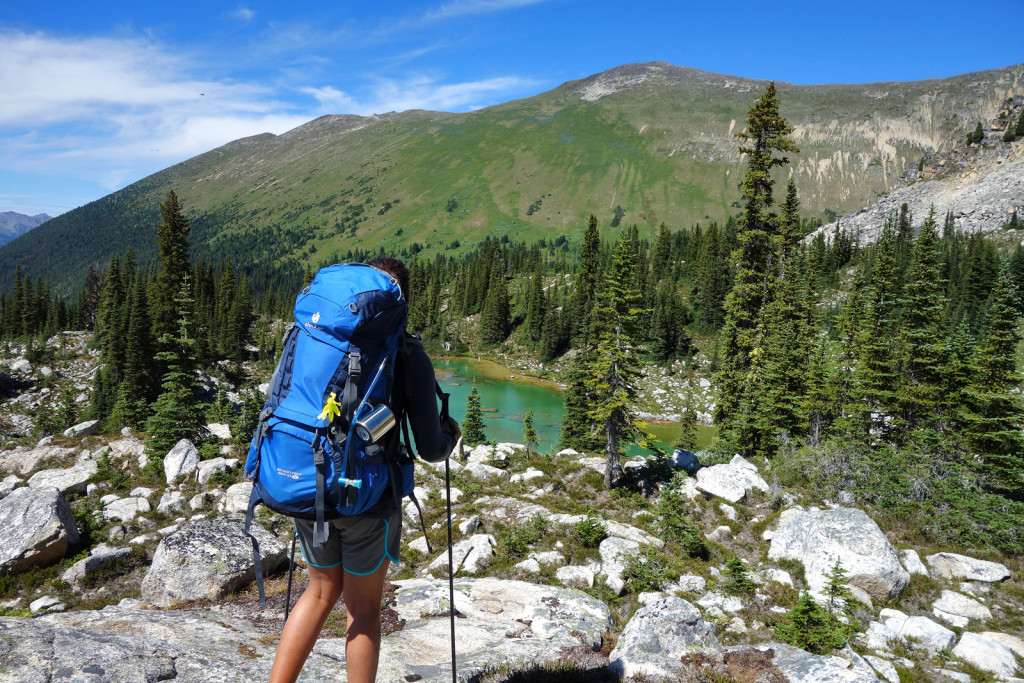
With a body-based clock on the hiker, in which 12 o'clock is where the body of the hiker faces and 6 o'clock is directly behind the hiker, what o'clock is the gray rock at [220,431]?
The gray rock is roughly at 10 o'clock from the hiker.

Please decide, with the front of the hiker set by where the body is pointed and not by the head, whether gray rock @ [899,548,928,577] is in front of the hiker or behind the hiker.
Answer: in front

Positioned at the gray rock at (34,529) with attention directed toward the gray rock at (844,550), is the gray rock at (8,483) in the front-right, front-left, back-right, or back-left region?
back-left

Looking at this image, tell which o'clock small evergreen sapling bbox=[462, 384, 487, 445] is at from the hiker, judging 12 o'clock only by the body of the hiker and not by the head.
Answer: The small evergreen sapling is roughly at 11 o'clock from the hiker.

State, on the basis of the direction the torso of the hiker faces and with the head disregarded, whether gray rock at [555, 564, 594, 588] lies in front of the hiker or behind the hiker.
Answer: in front

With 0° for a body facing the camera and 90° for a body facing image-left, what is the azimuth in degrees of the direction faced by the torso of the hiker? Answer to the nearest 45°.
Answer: approximately 225°

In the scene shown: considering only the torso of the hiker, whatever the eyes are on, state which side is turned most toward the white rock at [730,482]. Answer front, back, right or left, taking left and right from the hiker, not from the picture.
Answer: front

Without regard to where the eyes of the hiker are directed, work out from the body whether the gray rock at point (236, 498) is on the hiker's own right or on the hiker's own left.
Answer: on the hiker's own left

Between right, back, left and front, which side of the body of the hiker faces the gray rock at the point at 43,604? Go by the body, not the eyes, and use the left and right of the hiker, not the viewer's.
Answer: left
